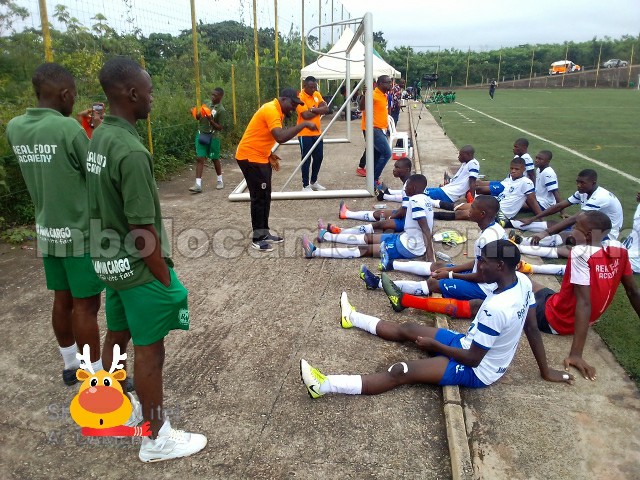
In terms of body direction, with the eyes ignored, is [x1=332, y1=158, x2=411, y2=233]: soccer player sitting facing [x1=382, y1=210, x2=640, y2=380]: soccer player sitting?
no

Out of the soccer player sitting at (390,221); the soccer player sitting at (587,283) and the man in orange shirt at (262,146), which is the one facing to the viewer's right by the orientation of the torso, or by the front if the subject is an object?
the man in orange shirt

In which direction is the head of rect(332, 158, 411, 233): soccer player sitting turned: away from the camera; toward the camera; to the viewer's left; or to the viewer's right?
to the viewer's left

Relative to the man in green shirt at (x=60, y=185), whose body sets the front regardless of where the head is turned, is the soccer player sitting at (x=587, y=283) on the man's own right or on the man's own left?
on the man's own right

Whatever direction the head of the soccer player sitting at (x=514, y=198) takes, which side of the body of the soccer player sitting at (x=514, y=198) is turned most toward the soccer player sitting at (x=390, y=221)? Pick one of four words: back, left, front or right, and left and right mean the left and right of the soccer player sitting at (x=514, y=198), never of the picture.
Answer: front

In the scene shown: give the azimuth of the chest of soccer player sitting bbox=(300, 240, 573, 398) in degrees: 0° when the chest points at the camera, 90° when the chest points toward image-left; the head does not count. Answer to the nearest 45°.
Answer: approximately 90°

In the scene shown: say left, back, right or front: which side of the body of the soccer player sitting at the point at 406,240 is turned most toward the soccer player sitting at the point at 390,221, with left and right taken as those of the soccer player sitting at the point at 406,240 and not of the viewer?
right

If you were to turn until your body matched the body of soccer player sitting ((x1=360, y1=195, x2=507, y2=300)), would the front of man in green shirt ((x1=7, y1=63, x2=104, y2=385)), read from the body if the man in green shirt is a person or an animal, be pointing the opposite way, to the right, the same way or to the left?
to the right

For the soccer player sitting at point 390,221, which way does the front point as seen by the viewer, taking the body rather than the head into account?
to the viewer's left

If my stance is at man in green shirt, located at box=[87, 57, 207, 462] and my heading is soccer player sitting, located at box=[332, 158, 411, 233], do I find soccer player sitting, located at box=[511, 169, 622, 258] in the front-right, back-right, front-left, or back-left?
front-right

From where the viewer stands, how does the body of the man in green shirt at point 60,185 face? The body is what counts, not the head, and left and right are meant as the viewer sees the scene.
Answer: facing away from the viewer and to the right of the viewer

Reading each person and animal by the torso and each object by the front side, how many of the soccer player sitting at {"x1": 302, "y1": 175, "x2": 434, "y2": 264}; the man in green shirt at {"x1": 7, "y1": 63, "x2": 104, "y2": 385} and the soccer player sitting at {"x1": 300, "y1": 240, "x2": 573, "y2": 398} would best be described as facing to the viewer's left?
2

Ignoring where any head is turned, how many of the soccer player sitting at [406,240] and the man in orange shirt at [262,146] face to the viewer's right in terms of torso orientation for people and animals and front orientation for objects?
1

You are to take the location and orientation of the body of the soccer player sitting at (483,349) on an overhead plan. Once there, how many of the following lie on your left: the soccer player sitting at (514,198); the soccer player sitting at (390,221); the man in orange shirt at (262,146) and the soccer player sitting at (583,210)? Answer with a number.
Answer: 0

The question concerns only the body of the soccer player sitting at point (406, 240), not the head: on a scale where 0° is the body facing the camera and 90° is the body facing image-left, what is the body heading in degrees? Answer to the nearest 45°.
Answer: approximately 90°
